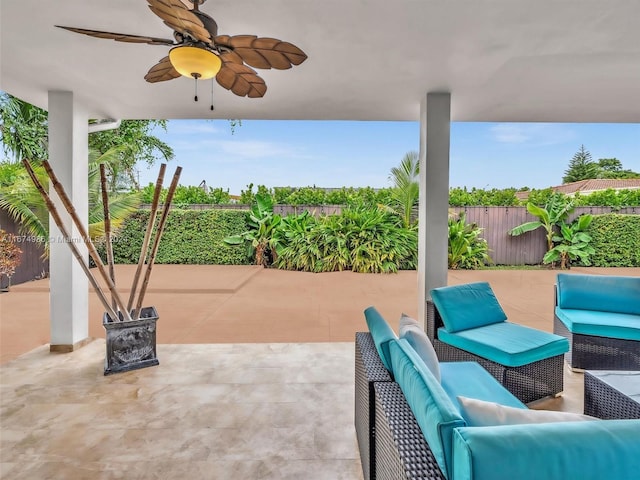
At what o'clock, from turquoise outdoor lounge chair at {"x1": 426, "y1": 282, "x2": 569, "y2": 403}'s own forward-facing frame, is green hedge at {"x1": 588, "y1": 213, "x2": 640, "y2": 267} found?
The green hedge is roughly at 8 o'clock from the turquoise outdoor lounge chair.

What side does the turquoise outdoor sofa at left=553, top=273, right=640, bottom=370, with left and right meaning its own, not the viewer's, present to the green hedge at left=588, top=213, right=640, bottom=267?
back

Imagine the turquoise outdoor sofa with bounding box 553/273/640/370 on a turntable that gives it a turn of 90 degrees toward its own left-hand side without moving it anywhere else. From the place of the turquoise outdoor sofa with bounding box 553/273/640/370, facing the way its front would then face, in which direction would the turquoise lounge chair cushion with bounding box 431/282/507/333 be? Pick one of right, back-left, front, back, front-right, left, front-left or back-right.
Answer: back-right

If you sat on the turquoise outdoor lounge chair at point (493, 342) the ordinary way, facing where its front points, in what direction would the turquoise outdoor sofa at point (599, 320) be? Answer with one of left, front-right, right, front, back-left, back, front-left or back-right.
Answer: left

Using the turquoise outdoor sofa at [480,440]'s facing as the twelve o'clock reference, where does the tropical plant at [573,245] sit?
The tropical plant is roughly at 1 o'clock from the turquoise outdoor sofa.

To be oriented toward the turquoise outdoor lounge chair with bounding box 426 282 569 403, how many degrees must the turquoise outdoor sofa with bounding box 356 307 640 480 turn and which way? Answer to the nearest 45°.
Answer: approximately 45° to its left

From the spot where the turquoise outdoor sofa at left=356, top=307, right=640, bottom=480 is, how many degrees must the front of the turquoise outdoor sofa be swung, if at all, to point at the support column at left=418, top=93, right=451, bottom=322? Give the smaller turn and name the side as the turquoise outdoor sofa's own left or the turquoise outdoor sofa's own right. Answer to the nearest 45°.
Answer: approximately 45° to the turquoise outdoor sofa's own left

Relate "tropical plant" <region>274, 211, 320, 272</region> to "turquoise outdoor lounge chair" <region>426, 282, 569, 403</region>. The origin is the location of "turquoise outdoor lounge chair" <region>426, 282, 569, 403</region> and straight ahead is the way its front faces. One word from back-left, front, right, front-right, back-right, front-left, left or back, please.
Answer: back

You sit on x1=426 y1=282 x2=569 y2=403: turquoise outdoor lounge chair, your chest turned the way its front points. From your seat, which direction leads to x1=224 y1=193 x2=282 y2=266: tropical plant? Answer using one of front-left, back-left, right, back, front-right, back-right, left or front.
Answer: back

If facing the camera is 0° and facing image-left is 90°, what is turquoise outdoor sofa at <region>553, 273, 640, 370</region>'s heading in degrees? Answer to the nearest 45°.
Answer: approximately 0°

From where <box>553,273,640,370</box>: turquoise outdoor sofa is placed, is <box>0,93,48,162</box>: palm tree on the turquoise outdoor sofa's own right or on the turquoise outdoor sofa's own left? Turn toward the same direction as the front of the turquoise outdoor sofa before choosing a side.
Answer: on the turquoise outdoor sofa's own right

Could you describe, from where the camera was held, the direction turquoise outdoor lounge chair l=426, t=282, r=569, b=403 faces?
facing the viewer and to the right of the viewer

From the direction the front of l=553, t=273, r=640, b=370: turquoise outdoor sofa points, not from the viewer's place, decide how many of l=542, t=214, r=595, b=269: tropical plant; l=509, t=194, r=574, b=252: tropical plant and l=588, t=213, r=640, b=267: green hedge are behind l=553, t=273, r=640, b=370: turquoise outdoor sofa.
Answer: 3
